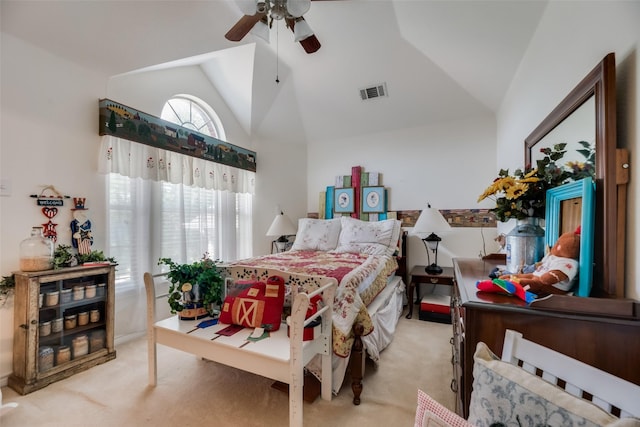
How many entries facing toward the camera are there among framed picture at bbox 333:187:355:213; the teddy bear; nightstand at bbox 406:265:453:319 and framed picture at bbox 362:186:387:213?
3

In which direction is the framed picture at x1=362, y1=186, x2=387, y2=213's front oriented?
toward the camera

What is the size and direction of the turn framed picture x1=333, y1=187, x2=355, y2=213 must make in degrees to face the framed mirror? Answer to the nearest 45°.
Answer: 0° — it already faces it

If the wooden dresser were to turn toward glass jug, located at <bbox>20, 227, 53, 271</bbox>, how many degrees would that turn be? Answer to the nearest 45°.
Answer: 0° — it already faces it

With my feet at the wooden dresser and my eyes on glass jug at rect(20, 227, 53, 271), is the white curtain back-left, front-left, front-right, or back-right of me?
front-right

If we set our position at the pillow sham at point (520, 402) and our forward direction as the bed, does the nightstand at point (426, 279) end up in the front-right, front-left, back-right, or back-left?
front-right

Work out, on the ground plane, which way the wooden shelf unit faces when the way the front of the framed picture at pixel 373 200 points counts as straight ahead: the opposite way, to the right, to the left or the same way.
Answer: to the left

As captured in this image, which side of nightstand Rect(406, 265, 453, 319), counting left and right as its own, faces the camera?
front

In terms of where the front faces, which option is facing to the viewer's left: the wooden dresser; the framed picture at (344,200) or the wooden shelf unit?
the wooden dresser

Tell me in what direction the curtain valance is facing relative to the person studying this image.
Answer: facing the viewer and to the right of the viewer

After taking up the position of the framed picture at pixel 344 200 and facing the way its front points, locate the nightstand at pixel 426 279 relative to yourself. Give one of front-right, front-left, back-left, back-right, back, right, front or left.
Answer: front-left

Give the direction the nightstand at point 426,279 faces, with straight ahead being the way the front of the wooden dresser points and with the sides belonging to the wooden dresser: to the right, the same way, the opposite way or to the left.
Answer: to the left

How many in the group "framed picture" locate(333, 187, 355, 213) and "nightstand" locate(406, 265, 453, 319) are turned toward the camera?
2

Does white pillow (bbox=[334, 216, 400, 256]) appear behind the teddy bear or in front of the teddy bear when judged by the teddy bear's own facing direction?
in front

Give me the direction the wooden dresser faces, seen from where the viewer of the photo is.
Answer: facing to the left of the viewer

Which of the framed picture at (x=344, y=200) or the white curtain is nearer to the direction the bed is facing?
the white curtain

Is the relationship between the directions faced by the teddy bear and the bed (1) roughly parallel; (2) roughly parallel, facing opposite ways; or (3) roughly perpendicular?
roughly perpendicular
